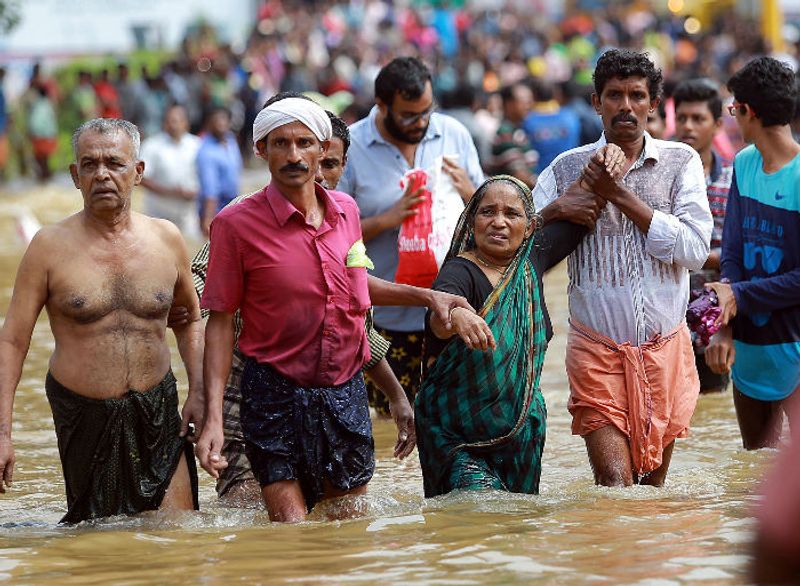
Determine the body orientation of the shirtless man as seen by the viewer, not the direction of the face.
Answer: toward the camera

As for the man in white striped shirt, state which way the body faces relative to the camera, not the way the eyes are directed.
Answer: toward the camera

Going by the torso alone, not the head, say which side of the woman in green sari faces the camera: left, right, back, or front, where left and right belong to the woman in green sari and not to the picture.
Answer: front

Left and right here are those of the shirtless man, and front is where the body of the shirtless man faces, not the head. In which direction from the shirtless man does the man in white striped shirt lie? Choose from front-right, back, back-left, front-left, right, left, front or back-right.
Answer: left

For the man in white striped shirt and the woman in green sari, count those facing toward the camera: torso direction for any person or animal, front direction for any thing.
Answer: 2

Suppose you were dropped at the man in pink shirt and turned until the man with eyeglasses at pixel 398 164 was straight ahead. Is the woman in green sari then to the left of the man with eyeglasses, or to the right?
right

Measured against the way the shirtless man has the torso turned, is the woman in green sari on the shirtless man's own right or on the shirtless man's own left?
on the shirtless man's own left

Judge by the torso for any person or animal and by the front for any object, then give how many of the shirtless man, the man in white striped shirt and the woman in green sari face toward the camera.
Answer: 3

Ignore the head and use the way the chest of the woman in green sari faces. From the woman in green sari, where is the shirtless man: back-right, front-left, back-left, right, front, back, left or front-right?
right

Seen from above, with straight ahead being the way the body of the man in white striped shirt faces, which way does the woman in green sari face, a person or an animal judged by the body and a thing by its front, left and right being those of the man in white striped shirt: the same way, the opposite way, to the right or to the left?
the same way

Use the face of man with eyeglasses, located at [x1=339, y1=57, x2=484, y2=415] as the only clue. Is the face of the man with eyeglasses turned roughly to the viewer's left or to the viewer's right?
to the viewer's right

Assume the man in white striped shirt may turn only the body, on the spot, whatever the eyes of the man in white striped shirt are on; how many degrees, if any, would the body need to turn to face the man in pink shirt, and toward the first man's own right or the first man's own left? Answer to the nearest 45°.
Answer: approximately 45° to the first man's own right

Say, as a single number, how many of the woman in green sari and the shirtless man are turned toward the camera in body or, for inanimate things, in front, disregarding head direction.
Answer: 2

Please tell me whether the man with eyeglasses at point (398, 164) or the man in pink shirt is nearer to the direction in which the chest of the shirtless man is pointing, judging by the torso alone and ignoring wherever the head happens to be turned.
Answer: the man in pink shirt

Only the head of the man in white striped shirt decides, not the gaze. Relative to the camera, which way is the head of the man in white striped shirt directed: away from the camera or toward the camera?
toward the camera

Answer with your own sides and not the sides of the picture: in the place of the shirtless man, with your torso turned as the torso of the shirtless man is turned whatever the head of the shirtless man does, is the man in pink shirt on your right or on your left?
on your left

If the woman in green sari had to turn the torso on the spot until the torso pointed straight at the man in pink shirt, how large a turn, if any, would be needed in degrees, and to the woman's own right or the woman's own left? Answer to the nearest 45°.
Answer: approximately 45° to the woman's own right

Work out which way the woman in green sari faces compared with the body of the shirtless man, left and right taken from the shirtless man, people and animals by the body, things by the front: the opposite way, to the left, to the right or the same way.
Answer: the same way
